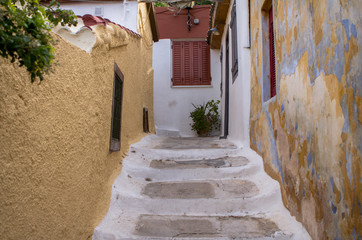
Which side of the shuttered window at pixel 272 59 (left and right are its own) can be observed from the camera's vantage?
left

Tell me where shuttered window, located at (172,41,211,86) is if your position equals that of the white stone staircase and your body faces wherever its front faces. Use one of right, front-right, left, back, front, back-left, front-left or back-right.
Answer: back

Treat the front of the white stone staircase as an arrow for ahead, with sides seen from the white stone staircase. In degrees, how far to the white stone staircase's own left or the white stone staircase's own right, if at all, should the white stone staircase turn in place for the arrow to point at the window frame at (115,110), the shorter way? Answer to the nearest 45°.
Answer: approximately 135° to the white stone staircase's own right

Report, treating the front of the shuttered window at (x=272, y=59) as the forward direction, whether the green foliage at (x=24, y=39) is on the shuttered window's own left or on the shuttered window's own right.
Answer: on the shuttered window's own left

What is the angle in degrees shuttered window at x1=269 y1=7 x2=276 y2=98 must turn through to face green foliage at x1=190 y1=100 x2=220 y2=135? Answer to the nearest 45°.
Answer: approximately 90° to its right

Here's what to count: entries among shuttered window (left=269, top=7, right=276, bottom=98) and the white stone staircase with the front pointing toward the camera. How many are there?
1

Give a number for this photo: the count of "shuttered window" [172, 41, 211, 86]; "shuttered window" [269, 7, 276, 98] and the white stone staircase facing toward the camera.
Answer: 2

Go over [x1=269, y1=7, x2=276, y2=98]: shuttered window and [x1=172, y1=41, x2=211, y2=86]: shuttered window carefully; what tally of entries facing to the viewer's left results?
1

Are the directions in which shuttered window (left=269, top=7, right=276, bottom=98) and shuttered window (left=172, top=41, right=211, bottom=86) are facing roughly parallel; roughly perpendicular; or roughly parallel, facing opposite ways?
roughly perpendicular
